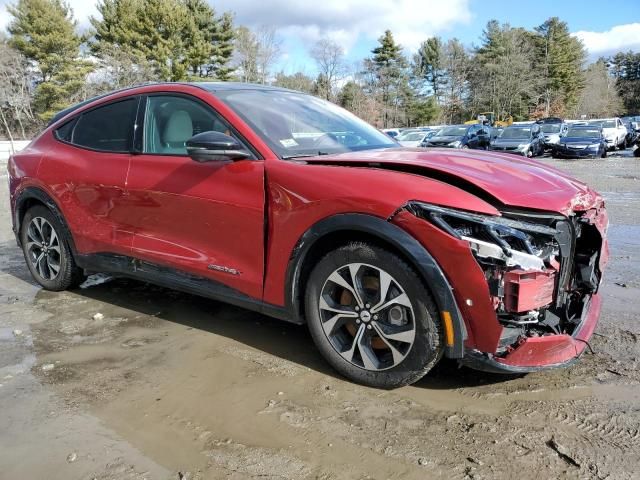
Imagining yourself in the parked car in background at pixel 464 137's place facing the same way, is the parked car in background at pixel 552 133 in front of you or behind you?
behind

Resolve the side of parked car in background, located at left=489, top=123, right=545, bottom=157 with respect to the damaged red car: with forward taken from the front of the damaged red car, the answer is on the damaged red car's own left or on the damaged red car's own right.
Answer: on the damaged red car's own left

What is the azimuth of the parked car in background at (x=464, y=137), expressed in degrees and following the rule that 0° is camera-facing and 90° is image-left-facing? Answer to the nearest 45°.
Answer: approximately 45°

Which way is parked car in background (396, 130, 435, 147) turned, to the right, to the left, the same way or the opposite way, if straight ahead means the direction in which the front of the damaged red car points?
to the right

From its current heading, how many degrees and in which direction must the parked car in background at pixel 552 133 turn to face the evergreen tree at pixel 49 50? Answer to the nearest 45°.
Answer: approximately 90° to its right

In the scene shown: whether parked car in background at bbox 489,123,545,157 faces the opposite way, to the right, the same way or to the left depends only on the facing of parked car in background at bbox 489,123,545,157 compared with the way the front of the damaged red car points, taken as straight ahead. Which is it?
to the right

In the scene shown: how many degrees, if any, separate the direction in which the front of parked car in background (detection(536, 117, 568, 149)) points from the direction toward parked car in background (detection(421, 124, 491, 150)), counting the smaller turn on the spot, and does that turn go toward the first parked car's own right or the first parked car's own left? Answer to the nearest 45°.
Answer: approximately 45° to the first parked car's own right

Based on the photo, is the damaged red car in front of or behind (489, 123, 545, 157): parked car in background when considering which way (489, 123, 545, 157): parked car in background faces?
in front

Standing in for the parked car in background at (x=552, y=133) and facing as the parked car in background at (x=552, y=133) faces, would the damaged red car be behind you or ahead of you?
ahead

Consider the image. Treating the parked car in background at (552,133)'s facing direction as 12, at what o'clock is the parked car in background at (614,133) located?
the parked car in background at (614,133) is roughly at 8 o'clock from the parked car in background at (552,133).

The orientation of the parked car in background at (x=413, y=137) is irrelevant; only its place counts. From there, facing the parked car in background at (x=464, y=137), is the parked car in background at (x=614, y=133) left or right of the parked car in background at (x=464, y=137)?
left

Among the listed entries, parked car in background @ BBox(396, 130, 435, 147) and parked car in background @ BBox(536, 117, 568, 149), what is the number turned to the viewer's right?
0

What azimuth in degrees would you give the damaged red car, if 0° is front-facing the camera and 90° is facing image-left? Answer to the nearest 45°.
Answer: approximately 315°
